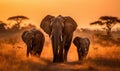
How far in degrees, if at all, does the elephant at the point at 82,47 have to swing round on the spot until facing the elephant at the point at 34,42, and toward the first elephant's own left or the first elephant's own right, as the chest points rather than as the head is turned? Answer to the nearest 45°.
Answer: approximately 90° to the first elephant's own right

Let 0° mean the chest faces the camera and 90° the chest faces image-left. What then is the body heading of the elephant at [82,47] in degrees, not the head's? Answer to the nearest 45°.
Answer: approximately 0°

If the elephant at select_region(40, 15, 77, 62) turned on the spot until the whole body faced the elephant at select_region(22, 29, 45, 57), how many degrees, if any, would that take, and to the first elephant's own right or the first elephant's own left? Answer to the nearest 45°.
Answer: approximately 135° to the first elephant's own right

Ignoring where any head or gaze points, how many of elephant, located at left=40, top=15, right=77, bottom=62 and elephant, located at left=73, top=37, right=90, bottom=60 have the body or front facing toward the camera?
2

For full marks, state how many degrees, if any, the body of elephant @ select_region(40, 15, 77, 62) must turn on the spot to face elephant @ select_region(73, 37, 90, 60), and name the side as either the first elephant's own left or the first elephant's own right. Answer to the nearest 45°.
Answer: approximately 135° to the first elephant's own left

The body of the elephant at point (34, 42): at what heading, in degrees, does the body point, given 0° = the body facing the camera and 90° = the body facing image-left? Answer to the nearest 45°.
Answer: approximately 45°

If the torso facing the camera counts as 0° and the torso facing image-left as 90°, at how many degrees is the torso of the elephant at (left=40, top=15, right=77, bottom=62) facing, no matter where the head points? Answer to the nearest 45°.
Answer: approximately 0°

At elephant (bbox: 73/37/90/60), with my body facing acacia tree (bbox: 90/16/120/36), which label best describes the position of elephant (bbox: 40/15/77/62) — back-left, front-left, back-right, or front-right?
back-left

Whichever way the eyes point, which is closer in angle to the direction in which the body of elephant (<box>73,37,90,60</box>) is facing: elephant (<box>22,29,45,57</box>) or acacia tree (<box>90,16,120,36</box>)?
the elephant
